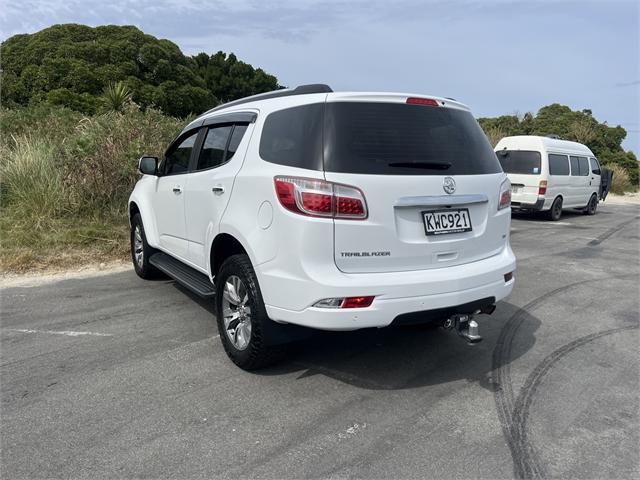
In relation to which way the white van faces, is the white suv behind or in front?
behind

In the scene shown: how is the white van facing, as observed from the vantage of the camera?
facing away from the viewer and to the right of the viewer

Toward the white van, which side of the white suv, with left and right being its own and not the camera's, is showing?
right

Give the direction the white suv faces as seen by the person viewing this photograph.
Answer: facing away from the viewer and to the left of the viewer

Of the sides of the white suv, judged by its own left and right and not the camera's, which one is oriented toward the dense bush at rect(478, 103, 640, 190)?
right

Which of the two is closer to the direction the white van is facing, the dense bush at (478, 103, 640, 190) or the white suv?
the dense bush

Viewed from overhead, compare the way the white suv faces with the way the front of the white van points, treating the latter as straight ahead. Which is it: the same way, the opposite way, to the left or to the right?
to the left
